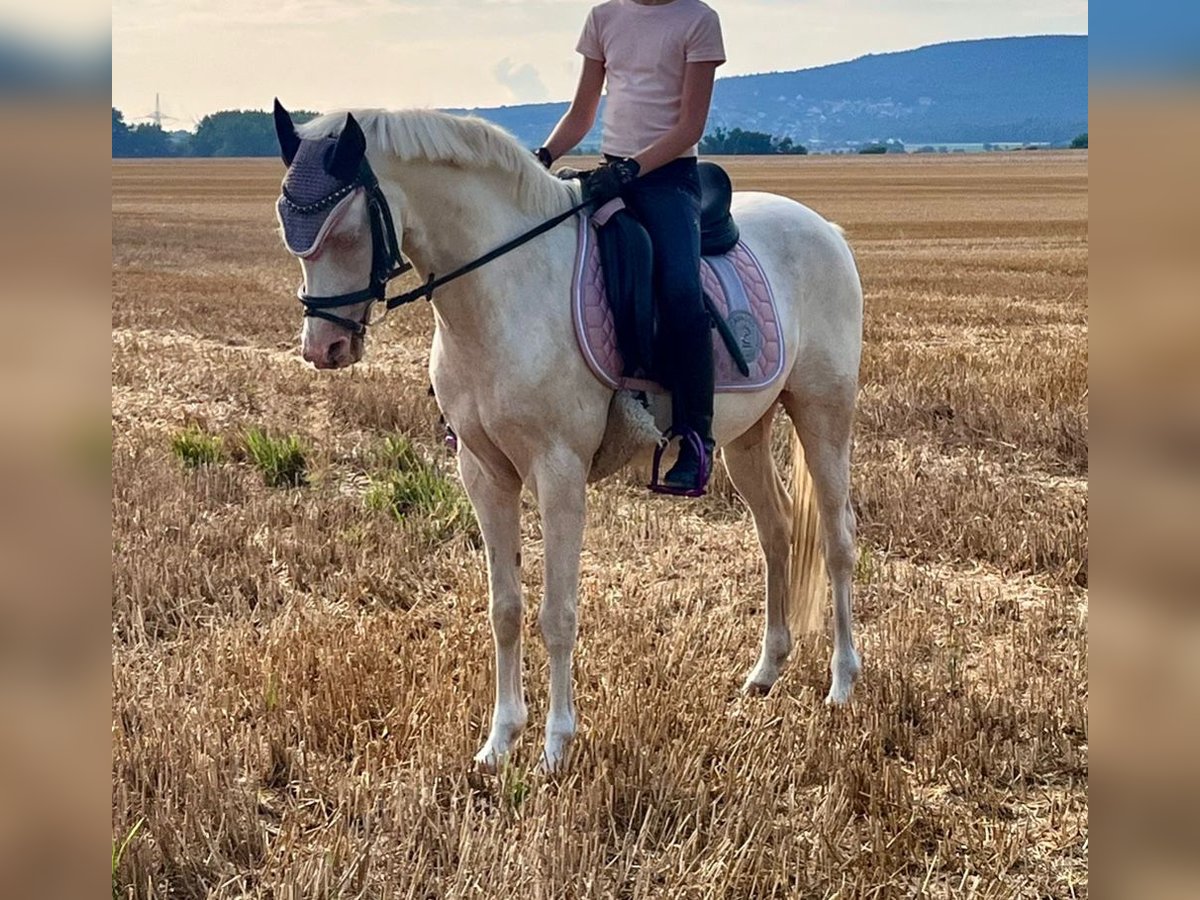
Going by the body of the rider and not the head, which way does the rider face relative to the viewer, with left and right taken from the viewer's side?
facing the viewer and to the left of the viewer

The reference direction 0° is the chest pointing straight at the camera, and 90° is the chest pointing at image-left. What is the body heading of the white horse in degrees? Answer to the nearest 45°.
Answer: approximately 45°
